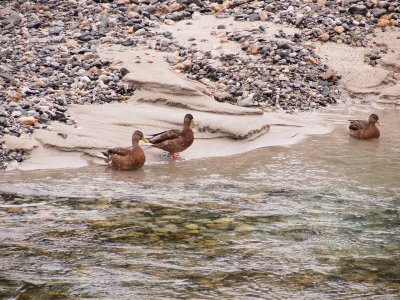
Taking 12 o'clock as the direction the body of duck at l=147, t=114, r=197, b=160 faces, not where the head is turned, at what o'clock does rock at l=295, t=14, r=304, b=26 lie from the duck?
The rock is roughly at 10 o'clock from the duck.

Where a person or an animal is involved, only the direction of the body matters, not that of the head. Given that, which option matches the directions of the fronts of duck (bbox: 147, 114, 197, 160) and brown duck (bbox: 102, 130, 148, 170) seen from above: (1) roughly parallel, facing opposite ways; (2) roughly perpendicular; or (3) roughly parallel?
roughly parallel

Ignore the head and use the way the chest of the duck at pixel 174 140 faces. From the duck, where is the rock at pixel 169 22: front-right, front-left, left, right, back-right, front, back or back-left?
left

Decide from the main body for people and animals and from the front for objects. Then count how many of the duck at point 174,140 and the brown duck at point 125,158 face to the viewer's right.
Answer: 2

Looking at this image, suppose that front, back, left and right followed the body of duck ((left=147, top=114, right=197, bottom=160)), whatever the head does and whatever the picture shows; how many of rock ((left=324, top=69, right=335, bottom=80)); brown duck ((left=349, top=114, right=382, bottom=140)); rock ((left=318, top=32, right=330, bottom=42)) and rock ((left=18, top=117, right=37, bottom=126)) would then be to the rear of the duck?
1

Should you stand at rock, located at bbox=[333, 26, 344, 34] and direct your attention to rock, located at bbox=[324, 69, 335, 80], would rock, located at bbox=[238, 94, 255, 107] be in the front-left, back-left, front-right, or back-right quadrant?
front-right

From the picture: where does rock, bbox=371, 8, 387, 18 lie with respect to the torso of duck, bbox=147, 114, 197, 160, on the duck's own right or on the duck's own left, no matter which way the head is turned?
on the duck's own left

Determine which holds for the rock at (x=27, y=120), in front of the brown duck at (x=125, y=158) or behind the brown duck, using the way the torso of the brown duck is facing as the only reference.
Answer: behind

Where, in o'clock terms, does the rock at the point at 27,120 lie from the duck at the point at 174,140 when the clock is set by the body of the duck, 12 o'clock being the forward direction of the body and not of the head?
The rock is roughly at 6 o'clock from the duck.

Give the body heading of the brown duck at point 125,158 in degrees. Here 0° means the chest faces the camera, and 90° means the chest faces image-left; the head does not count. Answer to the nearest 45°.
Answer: approximately 270°

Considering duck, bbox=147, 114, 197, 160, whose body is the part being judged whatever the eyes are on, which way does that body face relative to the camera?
to the viewer's right

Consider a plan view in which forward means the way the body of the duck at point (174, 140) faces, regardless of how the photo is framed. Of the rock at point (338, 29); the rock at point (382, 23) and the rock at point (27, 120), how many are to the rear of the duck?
1

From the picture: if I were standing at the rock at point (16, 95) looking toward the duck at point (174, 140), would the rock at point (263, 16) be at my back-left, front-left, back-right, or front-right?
front-left

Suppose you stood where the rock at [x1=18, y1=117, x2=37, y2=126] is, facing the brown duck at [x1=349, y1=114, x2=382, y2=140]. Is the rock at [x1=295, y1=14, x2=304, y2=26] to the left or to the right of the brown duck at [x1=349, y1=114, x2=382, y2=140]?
left

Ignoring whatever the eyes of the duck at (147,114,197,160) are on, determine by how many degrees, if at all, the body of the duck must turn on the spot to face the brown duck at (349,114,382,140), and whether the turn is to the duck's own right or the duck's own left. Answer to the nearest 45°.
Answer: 0° — it already faces it
